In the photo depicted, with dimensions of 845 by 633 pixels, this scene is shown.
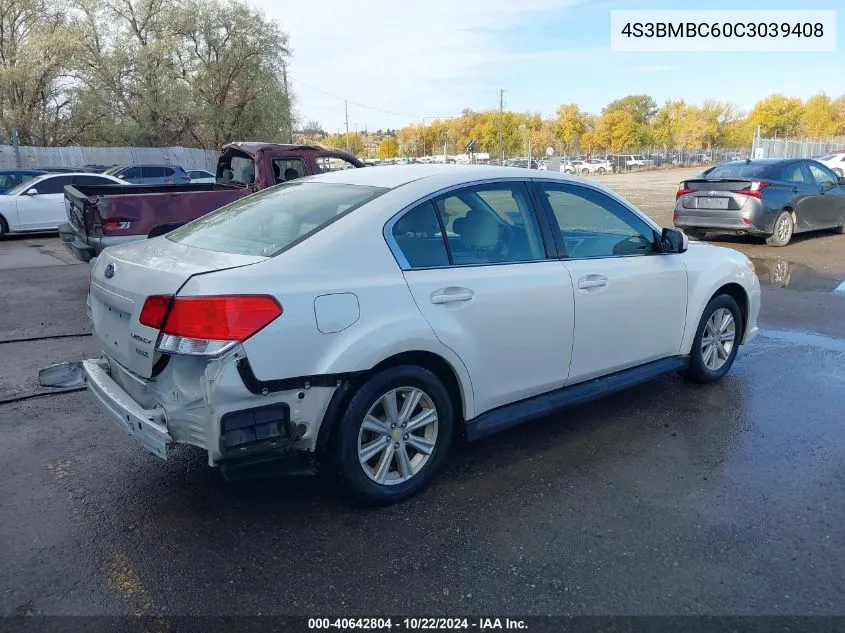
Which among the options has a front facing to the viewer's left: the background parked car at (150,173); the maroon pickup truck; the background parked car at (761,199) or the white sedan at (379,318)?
the background parked car at (150,173)

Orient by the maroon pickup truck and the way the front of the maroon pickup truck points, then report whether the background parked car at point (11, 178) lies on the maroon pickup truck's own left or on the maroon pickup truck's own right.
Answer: on the maroon pickup truck's own left

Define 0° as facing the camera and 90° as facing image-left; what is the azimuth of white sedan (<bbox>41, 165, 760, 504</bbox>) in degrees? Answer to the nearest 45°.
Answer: approximately 225°

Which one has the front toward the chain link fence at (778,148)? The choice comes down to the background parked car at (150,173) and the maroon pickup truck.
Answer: the maroon pickup truck

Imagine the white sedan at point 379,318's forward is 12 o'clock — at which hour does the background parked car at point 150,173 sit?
The background parked car is roughly at 10 o'clock from the white sedan.

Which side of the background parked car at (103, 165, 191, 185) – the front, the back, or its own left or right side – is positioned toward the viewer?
left

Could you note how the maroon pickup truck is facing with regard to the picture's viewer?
facing away from the viewer and to the right of the viewer

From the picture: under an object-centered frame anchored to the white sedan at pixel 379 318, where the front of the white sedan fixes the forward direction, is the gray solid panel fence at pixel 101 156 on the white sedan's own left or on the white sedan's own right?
on the white sedan's own left

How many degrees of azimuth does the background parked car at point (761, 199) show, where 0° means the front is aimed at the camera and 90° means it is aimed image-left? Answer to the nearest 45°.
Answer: approximately 225°
